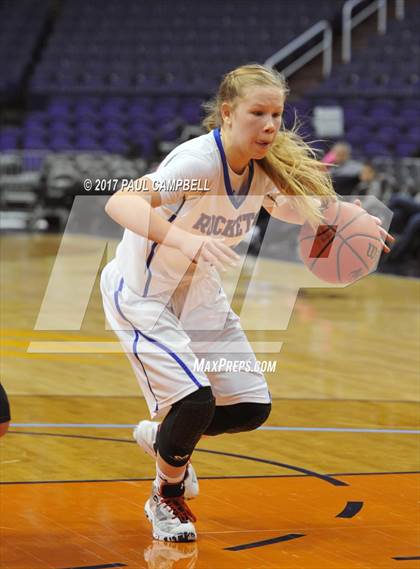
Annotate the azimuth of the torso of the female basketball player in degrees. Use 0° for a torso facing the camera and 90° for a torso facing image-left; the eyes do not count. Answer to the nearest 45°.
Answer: approximately 315°

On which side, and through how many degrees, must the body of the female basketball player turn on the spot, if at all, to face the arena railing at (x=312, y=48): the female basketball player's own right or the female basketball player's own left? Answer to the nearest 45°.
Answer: approximately 135° to the female basketball player's own left

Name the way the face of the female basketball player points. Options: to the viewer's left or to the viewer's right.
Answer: to the viewer's right

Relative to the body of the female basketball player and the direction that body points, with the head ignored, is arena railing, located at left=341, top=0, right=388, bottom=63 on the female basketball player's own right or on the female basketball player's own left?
on the female basketball player's own left

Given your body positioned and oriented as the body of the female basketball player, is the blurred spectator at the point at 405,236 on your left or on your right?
on your left
